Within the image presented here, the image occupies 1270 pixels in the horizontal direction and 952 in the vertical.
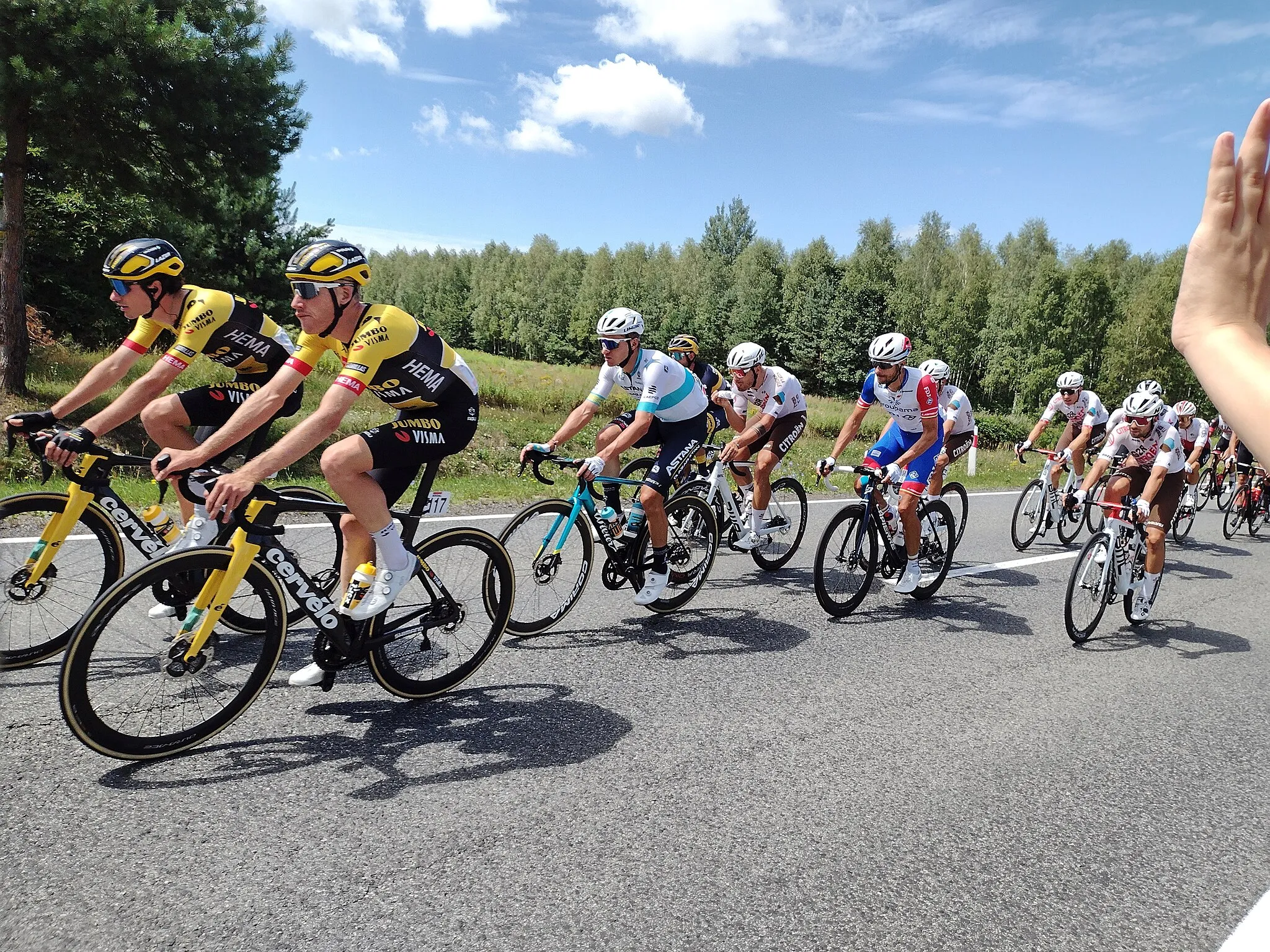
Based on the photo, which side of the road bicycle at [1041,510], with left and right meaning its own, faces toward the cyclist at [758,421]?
front

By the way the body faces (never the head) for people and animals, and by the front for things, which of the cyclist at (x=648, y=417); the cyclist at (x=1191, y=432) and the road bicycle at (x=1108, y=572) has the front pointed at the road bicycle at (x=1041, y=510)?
the cyclist at (x=1191, y=432)

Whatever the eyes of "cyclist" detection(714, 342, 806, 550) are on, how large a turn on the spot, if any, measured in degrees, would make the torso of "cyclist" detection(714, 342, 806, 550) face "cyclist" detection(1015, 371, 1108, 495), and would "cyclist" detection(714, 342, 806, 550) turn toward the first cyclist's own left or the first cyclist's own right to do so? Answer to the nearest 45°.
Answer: approximately 180°

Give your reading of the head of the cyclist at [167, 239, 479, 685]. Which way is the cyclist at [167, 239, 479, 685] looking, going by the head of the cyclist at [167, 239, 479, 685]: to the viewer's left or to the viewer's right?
to the viewer's left

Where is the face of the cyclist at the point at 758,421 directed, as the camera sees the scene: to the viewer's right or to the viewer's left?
to the viewer's left

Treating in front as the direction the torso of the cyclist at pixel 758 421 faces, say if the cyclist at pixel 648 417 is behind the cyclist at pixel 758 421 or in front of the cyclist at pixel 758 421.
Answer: in front

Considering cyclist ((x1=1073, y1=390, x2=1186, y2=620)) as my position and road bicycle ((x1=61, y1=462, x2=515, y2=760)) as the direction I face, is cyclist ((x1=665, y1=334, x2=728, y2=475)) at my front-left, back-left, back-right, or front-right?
front-right

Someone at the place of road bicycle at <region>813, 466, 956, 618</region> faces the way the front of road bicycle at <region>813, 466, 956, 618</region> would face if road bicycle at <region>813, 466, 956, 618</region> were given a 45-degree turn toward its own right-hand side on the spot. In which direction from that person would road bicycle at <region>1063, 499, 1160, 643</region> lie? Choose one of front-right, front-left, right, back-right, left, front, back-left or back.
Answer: back

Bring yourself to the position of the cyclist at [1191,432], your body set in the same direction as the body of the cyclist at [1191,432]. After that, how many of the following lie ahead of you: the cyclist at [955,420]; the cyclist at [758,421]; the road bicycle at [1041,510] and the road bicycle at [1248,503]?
3

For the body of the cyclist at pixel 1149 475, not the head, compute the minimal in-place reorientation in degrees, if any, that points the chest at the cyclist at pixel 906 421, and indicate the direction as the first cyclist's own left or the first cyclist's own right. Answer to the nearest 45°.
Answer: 0° — they already face them

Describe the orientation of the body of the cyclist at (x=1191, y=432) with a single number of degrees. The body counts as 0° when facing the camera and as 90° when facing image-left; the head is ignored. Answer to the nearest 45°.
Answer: approximately 45°

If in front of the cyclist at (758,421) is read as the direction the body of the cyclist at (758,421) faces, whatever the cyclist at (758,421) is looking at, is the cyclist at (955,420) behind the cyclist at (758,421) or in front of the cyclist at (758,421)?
behind

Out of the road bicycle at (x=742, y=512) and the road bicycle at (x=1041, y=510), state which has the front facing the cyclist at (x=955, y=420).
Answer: the road bicycle at (x=1041, y=510)

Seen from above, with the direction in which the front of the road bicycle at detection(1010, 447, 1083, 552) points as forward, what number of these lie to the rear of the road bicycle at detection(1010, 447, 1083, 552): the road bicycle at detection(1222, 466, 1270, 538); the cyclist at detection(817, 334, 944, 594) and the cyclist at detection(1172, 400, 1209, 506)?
2

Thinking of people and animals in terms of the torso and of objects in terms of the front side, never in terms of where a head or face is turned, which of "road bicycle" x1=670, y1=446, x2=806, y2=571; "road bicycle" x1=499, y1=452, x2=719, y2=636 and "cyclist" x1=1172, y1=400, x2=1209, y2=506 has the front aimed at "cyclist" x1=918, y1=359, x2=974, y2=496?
"cyclist" x1=1172, y1=400, x2=1209, y2=506

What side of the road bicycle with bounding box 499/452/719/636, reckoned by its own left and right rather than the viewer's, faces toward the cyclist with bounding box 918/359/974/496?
back

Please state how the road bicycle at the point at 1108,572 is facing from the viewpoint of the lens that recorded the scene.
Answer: facing the viewer and to the left of the viewer

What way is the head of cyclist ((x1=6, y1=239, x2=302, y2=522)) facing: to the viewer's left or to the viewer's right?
to the viewer's left
